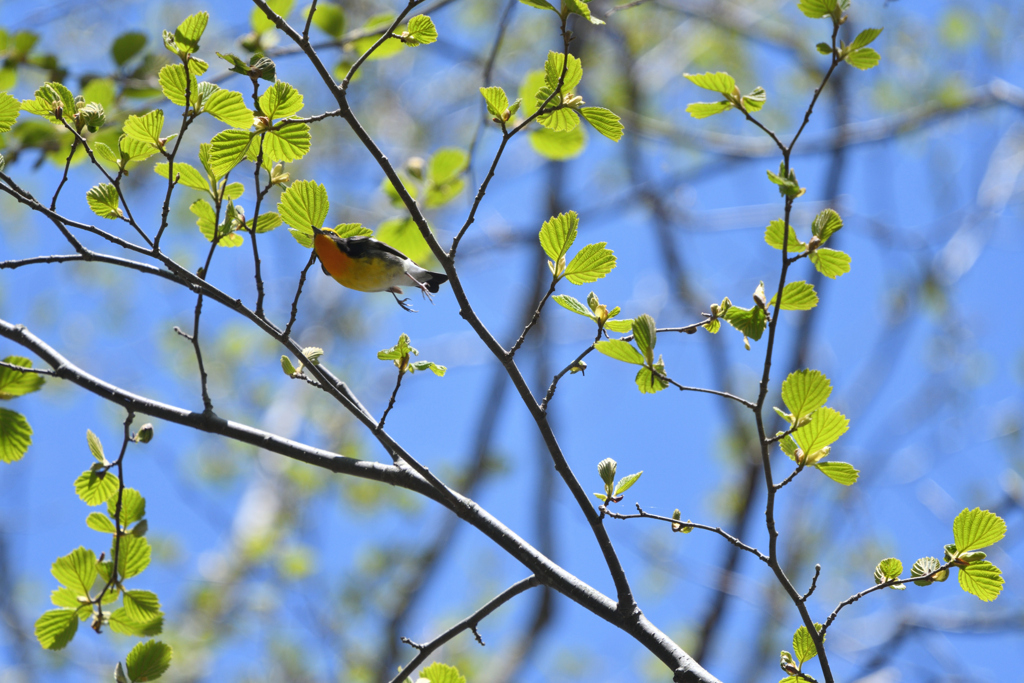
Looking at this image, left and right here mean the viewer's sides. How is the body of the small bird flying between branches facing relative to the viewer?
facing to the left of the viewer
